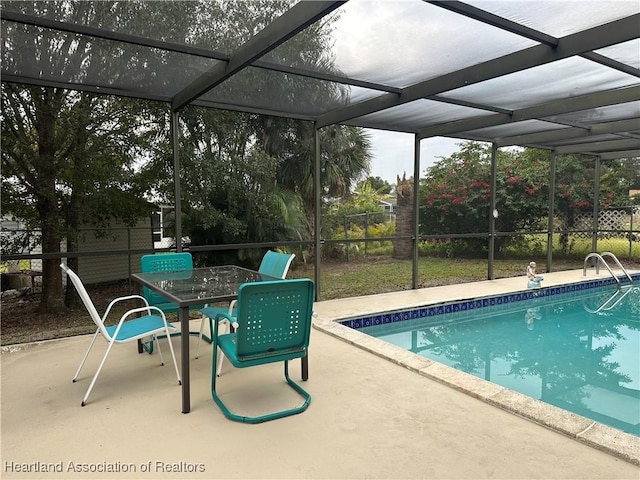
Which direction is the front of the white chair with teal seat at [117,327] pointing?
to the viewer's right

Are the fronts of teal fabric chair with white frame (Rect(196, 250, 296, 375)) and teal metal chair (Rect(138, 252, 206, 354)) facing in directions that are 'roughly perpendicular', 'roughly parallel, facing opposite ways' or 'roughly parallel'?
roughly perpendicular

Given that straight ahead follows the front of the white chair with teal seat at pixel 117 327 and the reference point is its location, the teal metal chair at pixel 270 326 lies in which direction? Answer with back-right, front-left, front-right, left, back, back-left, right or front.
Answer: front-right

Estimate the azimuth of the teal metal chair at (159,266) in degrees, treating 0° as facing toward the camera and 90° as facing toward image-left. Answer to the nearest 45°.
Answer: approximately 315°

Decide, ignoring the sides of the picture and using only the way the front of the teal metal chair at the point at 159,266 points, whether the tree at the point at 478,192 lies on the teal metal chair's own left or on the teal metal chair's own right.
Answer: on the teal metal chair's own left

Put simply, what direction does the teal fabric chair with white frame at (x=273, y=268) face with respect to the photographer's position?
facing the viewer and to the left of the viewer

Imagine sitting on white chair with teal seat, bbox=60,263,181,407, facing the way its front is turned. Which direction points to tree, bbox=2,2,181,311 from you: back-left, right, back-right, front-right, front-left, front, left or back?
left

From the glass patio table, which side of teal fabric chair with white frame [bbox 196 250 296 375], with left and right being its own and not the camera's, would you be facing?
front

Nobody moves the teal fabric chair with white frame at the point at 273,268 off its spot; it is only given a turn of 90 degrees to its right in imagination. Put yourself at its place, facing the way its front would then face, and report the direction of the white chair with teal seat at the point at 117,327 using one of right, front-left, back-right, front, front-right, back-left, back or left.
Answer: left

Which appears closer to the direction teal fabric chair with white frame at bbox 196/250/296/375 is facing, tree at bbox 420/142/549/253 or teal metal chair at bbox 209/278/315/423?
the teal metal chair

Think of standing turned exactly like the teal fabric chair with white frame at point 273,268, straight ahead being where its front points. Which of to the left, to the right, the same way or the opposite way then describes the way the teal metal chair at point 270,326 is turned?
to the right

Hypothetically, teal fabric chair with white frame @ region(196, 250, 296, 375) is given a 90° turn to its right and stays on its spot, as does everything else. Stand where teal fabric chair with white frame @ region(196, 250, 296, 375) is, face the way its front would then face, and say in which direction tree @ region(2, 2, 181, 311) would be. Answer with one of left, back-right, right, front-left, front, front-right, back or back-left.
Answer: front

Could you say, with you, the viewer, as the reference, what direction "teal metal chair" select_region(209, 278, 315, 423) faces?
facing away from the viewer and to the left of the viewer
